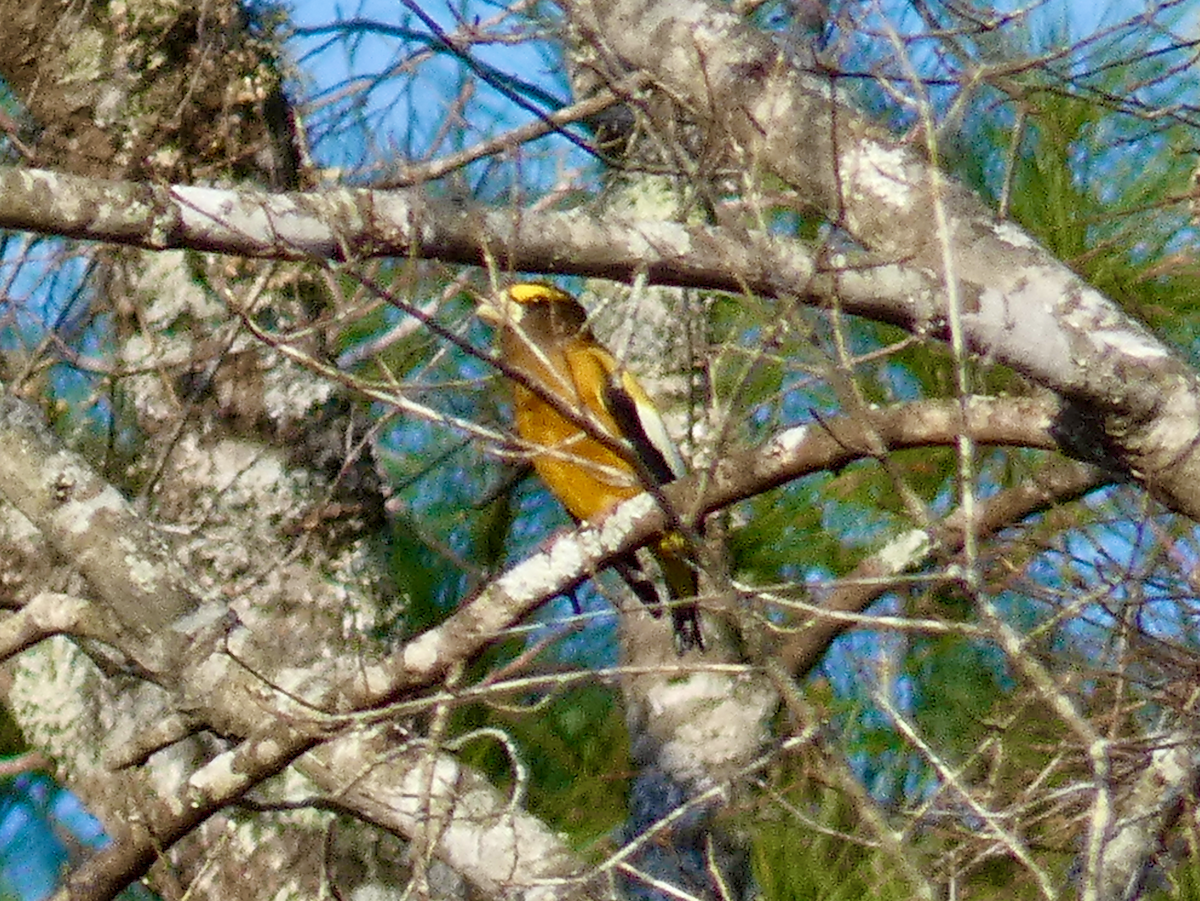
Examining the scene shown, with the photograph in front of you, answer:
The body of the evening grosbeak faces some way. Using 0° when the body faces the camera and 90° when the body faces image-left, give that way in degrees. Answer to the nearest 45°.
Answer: approximately 90°
